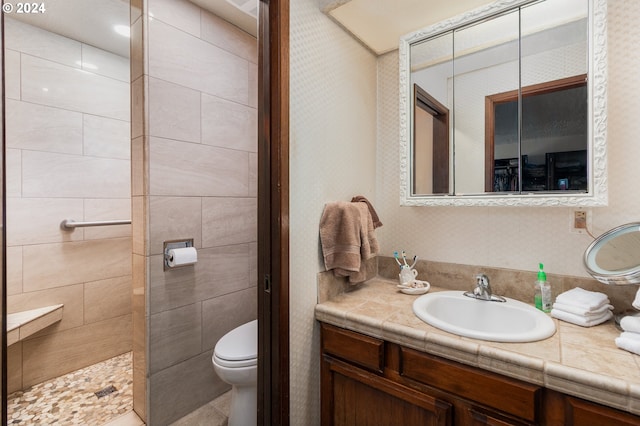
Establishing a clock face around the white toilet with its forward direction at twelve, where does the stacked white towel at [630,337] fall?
The stacked white towel is roughly at 9 o'clock from the white toilet.

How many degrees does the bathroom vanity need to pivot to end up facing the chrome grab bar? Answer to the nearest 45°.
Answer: approximately 45° to its right

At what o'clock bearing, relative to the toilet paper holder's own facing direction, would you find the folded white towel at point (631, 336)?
The folded white towel is roughly at 12 o'clock from the toilet paper holder.

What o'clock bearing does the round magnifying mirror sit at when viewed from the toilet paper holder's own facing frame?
The round magnifying mirror is roughly at 12 o'clock from the toilet paper holder.

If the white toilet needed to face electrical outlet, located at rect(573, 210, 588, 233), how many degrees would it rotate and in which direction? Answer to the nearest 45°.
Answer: approximately 90° to its left

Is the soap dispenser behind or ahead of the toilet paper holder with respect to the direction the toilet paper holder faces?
ahead

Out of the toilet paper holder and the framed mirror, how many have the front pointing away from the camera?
0

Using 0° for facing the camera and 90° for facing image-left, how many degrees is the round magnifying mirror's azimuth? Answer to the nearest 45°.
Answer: approximately 45°

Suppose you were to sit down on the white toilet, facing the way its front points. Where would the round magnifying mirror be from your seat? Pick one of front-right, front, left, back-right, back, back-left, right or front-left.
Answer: left

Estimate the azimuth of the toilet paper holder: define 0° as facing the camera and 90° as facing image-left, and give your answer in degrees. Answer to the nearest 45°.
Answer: approximately 315°

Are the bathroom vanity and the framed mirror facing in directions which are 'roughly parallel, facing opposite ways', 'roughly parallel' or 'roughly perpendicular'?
roughly parallel

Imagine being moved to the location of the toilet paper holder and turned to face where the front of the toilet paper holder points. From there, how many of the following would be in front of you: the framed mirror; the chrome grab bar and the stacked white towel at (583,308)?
2

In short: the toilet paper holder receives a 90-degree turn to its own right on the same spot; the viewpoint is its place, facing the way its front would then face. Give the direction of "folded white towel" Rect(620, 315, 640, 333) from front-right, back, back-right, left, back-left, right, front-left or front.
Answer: left

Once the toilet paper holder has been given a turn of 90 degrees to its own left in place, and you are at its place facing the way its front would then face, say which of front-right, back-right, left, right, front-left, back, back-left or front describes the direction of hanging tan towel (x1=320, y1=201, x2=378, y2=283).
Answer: right

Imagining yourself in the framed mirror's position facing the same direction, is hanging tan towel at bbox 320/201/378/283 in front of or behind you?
in front
